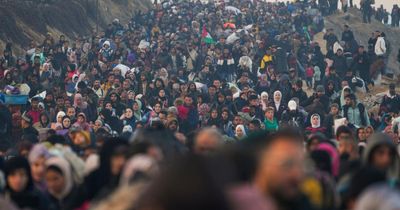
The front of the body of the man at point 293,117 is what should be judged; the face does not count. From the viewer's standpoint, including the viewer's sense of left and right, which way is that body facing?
facing the viewer

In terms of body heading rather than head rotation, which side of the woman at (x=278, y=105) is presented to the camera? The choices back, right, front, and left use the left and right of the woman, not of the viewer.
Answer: front

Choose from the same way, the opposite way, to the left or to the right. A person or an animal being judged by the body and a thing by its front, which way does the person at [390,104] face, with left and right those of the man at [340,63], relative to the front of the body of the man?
the same way

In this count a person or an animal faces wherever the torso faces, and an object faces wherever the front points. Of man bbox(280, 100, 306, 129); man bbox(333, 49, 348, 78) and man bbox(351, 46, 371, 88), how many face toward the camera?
3

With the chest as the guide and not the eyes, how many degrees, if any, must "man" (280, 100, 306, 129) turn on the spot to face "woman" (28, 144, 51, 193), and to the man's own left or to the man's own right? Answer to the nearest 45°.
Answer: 0° — they already face them

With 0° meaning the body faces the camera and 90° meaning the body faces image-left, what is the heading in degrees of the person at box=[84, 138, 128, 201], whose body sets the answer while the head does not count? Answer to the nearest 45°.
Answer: approximately 315°

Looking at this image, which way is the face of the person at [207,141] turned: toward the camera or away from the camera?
toward the camera

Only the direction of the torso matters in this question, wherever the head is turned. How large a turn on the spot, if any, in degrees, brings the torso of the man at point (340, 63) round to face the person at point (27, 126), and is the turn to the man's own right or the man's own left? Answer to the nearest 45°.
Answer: approximately 45° to the man's own right

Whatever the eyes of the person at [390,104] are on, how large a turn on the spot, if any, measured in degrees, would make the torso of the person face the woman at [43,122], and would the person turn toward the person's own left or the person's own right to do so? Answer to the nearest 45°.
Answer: approximately 45° to the person's own right

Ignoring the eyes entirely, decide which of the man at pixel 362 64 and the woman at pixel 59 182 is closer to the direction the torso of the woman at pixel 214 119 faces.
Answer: the woman

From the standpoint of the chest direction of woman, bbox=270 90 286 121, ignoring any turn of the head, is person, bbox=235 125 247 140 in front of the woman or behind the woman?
in front

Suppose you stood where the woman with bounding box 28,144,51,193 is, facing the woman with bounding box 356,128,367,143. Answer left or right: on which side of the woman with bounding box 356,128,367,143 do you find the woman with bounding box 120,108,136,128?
left

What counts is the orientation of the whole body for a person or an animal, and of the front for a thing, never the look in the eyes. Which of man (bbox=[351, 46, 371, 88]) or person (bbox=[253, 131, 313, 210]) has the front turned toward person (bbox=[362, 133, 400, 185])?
the man

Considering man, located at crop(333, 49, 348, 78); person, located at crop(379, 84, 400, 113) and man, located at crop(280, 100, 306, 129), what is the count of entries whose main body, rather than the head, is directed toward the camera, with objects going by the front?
3

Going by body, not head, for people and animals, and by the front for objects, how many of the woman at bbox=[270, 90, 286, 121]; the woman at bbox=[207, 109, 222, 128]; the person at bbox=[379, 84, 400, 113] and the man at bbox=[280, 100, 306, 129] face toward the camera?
4

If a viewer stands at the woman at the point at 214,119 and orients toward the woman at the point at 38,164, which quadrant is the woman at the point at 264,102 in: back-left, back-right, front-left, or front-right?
back-left

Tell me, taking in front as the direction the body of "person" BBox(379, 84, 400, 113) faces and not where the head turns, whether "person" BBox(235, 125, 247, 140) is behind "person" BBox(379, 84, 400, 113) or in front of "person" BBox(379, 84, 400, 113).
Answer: in front

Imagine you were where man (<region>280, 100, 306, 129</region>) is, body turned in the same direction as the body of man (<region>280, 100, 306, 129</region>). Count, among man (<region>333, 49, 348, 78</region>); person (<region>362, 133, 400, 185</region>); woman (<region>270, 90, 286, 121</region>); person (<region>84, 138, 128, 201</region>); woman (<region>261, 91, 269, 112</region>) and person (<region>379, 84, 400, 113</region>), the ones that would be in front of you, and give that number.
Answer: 2

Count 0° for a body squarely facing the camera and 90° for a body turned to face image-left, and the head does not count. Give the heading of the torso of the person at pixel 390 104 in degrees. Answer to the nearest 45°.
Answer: approximately 0°

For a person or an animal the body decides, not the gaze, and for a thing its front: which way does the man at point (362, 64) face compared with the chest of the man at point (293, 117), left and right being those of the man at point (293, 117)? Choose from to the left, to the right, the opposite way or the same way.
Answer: the same way

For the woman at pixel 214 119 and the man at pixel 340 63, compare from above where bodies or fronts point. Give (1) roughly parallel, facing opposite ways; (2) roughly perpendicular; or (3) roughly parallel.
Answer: roughly parallel
